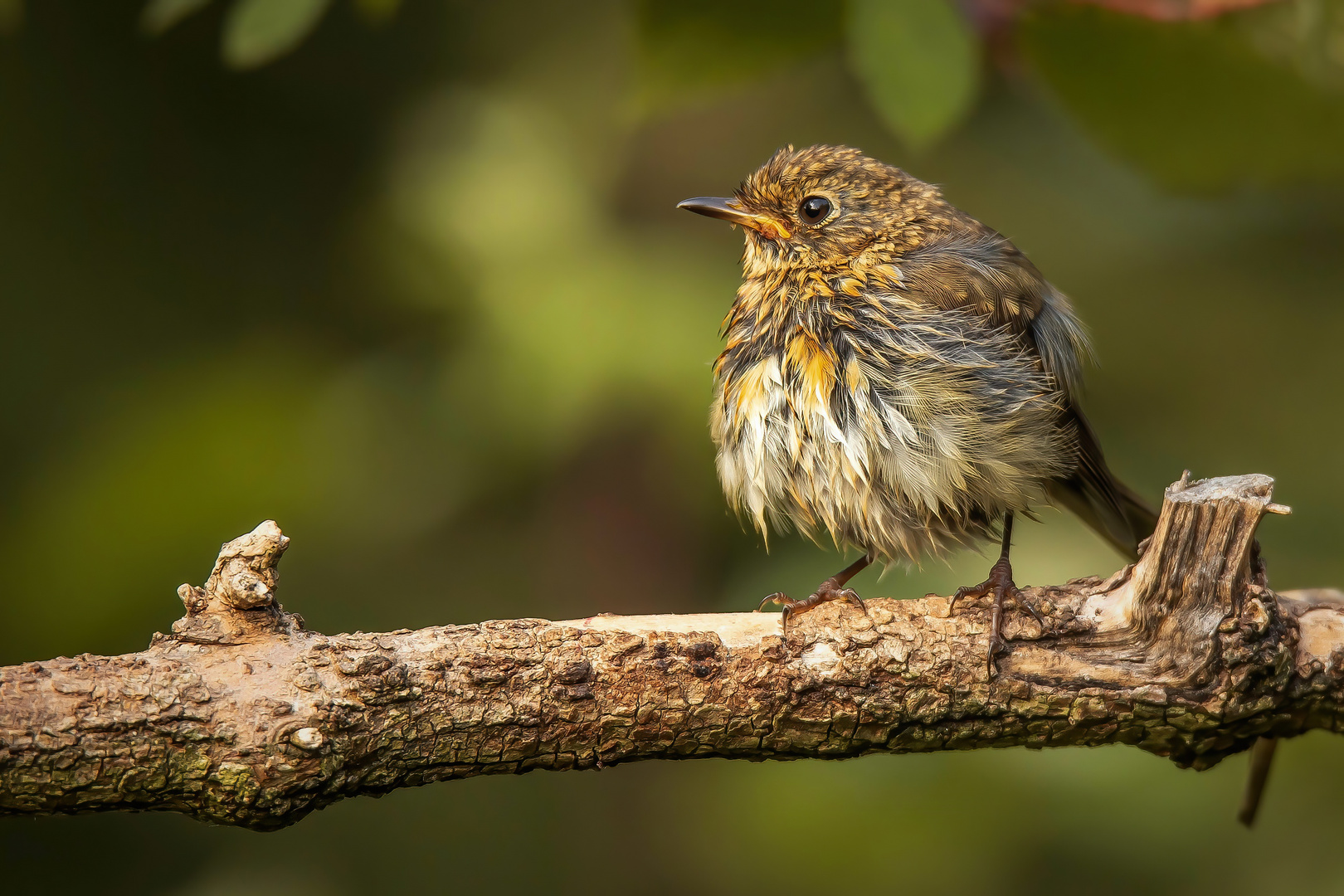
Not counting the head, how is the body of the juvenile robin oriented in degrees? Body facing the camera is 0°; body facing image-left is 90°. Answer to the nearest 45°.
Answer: approximately 45°
